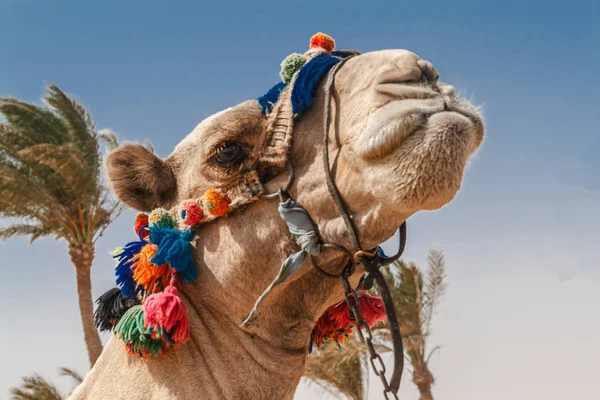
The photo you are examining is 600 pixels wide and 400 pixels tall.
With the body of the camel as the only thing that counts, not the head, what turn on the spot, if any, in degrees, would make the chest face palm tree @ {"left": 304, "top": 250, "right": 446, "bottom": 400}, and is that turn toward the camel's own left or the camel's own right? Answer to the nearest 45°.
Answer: approximately 135° to the camel's own left

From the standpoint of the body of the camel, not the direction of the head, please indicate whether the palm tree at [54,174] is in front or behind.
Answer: behind

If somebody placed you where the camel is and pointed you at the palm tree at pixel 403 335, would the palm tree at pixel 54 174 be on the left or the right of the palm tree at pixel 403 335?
left

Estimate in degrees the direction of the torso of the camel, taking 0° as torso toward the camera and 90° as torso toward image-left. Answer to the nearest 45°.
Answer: approximately 315°
